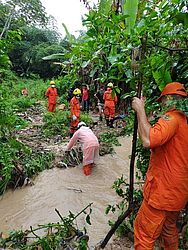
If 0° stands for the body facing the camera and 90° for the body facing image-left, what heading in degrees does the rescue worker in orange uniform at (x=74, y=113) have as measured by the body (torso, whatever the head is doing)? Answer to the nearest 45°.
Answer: approximately 315°

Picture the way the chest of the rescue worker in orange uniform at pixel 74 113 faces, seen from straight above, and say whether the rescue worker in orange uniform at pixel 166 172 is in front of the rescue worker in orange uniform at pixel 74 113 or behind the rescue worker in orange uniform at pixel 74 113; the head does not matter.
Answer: in front

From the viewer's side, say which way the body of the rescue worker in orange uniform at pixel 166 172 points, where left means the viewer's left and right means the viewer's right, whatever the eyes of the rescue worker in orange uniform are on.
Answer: facing away from the viewer and to the left of the viewer

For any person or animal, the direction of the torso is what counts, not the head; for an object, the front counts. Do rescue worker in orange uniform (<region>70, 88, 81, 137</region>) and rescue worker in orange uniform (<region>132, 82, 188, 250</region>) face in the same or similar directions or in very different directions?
very different directions

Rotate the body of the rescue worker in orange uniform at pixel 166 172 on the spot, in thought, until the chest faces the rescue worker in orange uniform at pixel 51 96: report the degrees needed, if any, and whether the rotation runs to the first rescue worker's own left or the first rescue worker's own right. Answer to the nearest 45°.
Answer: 0° — they already face them
